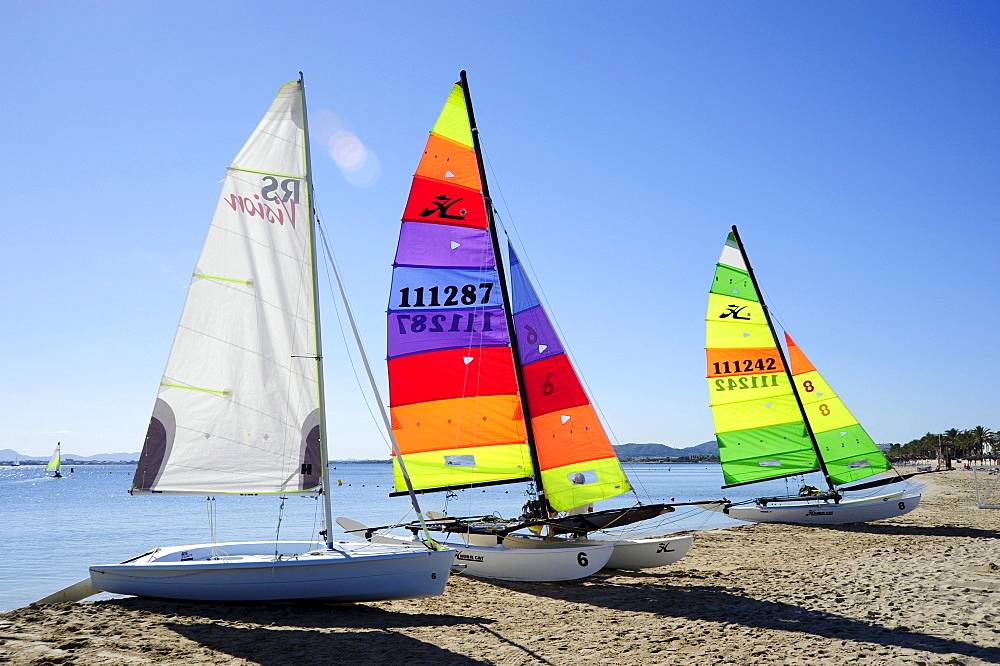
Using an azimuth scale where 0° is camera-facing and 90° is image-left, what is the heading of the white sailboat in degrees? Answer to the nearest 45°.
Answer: approximately 270°

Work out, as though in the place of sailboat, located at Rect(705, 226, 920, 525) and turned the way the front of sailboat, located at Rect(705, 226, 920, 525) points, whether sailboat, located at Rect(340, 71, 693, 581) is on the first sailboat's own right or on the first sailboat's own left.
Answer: on the first sailboat's own right

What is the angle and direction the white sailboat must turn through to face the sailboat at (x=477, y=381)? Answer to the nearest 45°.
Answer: approximately 45° to its left

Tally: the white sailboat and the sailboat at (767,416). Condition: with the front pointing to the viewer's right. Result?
2

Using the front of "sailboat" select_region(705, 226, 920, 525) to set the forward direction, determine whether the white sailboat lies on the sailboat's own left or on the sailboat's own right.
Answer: on the sailboat's own right

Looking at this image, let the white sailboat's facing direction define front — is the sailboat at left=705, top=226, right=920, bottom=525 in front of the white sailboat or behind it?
in front

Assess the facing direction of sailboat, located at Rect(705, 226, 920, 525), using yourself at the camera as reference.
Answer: facing to the right of the viewer
